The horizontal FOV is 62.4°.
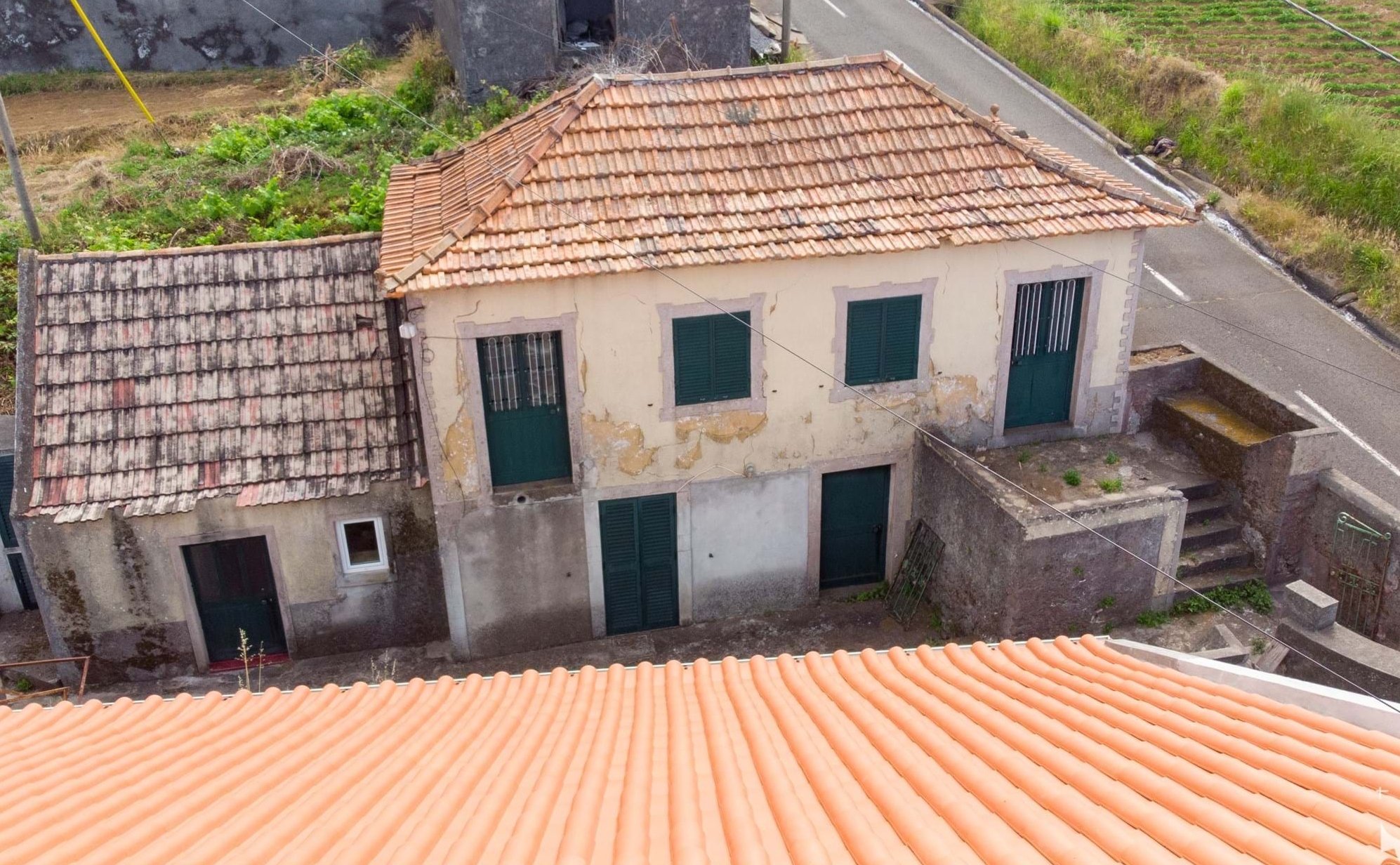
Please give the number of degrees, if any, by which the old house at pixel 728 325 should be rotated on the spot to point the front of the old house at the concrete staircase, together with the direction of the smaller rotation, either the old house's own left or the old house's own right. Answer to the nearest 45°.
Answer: approximately 90° to the old house's own left

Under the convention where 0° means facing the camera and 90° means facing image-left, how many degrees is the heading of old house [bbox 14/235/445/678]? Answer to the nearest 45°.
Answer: approximately 0°

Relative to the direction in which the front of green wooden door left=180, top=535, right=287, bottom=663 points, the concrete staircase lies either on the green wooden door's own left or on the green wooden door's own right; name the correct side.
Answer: on the green wooden door's own left

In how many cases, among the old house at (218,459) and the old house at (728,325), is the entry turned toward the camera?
2

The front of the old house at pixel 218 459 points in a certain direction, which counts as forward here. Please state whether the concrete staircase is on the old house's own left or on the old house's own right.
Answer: on the old house's own left

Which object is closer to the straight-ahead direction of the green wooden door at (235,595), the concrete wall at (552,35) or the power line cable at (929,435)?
the power line cable

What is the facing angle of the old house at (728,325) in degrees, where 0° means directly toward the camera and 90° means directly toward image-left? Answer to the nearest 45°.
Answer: approximately 0°

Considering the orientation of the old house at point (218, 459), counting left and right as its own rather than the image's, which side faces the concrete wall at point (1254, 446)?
left

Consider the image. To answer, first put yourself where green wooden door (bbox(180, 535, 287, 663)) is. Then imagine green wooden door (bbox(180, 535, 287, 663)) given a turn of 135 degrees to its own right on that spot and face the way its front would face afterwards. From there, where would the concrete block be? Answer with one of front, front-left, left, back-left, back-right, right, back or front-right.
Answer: back

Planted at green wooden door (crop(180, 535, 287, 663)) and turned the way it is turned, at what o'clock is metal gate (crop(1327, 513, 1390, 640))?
The metal gate is roughly at 10 o'clock from the green wooden door.

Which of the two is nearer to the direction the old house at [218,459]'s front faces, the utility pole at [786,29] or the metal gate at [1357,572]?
the metal gate

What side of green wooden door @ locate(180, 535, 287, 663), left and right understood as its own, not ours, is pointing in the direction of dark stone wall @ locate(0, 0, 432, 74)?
back
